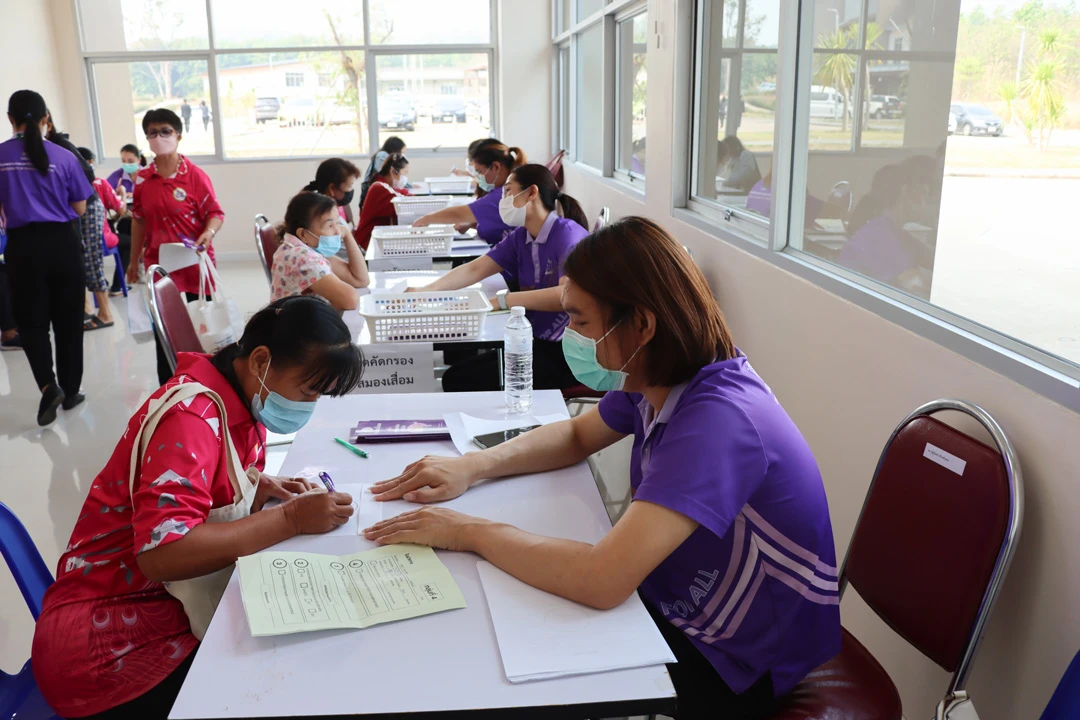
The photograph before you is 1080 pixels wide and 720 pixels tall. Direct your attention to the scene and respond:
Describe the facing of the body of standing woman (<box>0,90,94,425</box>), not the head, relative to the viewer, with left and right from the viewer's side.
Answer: facing away from the viewer

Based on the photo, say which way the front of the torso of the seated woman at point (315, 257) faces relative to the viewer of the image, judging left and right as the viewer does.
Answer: facing to the right of the viewer

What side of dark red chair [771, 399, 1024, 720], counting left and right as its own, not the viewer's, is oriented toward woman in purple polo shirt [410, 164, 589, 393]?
right

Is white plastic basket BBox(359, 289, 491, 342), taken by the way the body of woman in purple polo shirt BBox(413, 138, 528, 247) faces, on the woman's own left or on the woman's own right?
on the woman's own left

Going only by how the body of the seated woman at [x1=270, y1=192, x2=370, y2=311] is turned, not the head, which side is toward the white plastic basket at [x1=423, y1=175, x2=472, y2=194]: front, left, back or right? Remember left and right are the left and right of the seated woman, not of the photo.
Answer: left

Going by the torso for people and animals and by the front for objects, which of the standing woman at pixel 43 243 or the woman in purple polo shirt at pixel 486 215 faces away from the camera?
the standing woman

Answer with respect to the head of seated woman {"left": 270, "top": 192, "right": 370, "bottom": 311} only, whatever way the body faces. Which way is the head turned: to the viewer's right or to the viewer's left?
to the viewer's right

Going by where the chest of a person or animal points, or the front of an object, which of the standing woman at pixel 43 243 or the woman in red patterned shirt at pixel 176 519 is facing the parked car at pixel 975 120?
the woman in red patterned shirt

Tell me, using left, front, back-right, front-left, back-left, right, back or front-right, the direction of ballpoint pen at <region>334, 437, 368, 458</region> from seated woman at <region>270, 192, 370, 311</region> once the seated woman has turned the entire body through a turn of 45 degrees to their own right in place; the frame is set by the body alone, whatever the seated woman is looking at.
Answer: front-right

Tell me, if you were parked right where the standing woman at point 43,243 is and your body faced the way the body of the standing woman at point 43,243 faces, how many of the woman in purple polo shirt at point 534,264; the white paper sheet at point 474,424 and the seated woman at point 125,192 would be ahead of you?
1

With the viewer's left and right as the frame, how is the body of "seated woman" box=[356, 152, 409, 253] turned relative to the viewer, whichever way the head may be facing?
facing to the right of the viewer

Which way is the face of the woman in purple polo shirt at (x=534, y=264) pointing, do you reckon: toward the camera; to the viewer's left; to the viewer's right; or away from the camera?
to the viewer's left

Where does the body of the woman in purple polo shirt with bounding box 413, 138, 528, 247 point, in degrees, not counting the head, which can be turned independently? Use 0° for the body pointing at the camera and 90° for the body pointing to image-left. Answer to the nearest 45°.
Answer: approximately 90°
